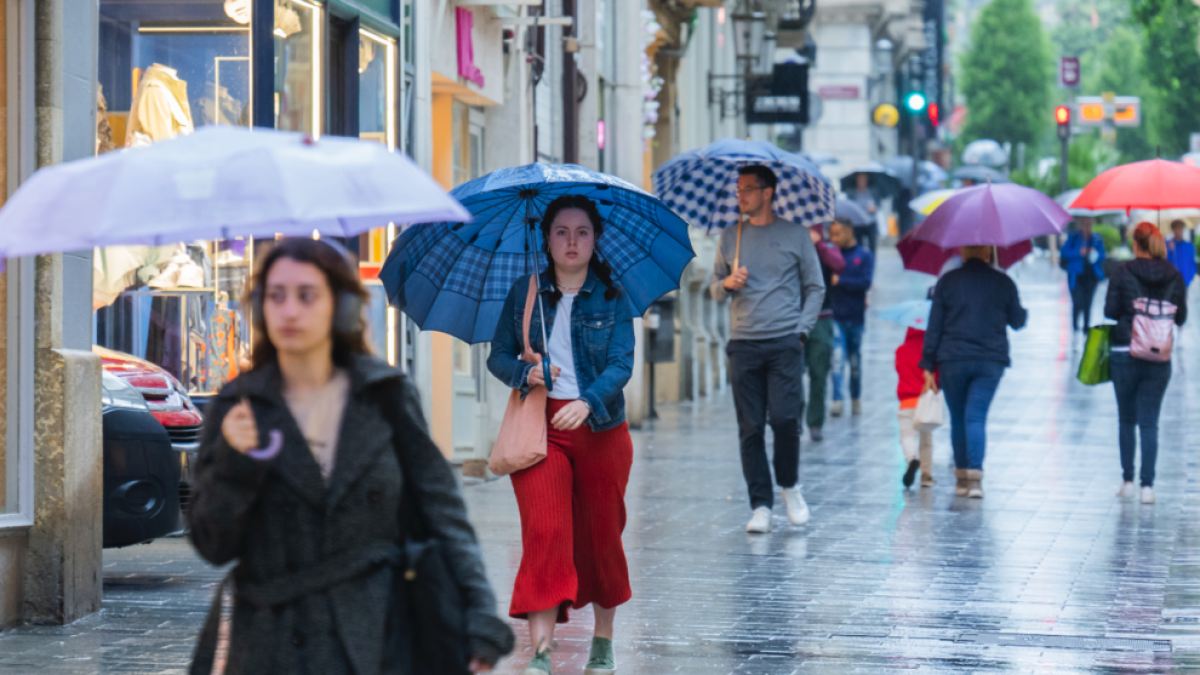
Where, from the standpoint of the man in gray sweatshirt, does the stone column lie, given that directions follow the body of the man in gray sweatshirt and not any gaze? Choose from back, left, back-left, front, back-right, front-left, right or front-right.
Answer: front-right

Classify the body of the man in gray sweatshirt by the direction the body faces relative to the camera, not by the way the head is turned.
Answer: toward the camera

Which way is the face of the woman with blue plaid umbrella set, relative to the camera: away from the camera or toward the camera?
toward the camera

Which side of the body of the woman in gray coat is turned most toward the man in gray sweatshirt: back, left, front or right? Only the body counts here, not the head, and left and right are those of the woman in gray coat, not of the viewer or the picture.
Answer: back

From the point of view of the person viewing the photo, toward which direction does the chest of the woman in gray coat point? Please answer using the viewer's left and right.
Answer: facing the viewer

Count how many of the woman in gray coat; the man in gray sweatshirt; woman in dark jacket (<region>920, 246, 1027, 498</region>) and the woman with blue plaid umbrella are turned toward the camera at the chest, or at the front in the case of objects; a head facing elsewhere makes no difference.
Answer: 3

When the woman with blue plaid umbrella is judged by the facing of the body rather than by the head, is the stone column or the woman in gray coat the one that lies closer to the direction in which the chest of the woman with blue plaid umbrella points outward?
the woman in gray coat

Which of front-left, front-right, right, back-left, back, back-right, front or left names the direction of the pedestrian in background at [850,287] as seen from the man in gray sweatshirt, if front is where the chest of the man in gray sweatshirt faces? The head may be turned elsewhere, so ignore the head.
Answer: back

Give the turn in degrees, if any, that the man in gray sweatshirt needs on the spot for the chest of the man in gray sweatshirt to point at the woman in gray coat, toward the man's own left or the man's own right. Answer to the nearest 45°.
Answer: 0° — they already face them

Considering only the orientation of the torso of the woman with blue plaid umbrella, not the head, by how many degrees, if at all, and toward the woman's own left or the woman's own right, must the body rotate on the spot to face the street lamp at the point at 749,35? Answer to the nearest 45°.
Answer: approximately 180°

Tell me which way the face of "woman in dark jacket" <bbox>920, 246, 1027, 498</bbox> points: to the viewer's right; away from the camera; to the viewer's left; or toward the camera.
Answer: away from the camera

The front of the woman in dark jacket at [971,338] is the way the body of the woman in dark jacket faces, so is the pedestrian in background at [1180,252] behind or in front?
in front

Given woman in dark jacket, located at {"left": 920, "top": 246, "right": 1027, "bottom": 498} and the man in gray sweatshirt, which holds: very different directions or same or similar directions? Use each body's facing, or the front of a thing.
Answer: very different directions

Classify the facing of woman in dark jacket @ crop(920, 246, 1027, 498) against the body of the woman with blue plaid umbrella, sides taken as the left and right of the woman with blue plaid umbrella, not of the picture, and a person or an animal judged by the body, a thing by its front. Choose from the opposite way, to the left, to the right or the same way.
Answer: the opposite way

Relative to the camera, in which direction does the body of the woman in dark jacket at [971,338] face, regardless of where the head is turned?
away from the camera
